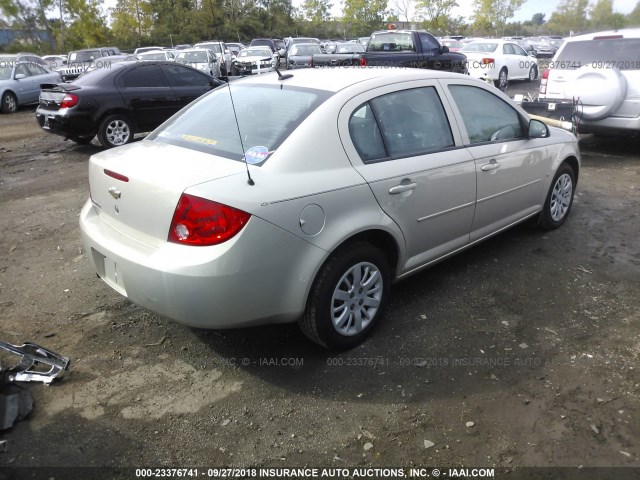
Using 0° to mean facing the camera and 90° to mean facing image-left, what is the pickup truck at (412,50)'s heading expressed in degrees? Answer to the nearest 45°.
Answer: approximately 225°

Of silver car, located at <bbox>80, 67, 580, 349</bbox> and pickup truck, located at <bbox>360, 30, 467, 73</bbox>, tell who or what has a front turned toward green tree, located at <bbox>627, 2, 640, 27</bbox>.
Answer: the silver car

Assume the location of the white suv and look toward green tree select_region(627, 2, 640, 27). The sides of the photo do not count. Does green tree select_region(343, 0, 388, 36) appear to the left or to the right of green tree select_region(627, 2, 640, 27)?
left

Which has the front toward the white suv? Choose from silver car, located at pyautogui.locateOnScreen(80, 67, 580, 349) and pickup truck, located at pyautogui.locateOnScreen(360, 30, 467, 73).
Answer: the silver car

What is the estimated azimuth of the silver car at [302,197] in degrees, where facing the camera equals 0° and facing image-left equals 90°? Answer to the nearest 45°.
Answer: approximately 225°

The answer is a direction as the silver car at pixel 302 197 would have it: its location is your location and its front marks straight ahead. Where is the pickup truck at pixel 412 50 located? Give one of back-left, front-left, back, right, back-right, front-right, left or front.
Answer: front-left

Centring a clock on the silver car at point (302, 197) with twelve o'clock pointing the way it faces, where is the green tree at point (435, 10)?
The green tree is roughly at 11 o'clock from the silver car.

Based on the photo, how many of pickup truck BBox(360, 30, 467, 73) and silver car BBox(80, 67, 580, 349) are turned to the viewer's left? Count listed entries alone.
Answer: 0

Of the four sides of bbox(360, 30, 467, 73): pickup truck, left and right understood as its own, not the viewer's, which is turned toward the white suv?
right

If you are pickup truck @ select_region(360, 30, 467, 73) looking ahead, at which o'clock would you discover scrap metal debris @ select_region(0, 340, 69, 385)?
The scrap metal debris is roughly at 5 o'clock from the pickup truck.

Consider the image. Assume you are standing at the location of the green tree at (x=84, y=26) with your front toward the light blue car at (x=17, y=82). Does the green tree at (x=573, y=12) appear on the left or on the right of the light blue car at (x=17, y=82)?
left

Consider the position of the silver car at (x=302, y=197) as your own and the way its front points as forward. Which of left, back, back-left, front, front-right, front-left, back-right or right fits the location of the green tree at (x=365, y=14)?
front-left

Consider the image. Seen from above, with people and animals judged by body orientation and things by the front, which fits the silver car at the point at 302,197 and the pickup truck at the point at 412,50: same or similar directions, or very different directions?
same or similar directions
